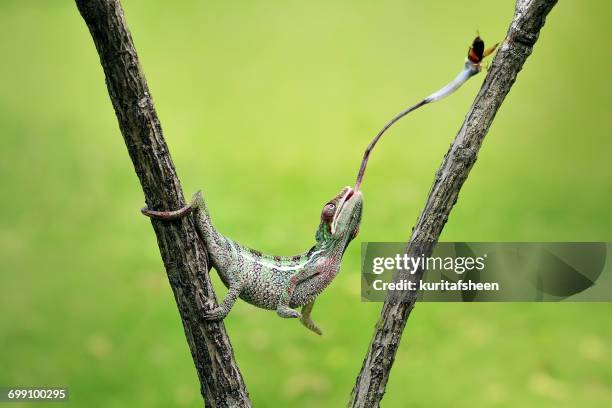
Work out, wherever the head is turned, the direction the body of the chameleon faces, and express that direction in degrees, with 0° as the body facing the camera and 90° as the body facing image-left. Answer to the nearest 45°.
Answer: approximately 270°
